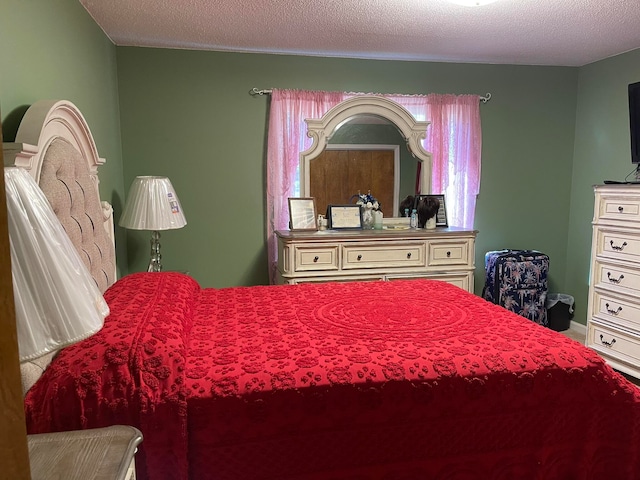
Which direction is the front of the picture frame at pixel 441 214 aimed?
toward the camera

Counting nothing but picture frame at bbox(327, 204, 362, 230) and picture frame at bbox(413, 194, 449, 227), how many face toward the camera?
2

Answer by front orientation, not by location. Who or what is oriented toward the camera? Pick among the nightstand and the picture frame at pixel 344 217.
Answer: the picture frame

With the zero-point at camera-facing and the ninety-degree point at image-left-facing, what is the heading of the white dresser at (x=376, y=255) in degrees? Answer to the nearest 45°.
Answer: approximately 0°

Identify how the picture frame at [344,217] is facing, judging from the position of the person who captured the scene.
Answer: facing the viewer

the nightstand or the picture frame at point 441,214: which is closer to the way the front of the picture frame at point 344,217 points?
the nightstand

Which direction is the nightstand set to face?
to the viewer's right

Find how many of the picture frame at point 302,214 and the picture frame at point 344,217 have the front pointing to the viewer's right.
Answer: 0

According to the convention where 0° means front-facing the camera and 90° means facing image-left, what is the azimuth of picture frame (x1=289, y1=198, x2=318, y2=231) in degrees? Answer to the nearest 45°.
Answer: approximately 0°

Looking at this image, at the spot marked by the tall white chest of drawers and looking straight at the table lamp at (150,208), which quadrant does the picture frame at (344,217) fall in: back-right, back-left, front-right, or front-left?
front-right

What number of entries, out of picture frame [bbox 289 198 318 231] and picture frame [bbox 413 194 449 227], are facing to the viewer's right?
0

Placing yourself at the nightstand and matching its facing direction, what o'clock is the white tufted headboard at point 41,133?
The white tufted headboard is roughly at 9 o'clock from the nightstand.

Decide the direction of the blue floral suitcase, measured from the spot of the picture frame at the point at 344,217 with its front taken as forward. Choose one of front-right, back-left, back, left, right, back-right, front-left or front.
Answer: left

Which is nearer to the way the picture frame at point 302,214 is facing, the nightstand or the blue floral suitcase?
the nightstand

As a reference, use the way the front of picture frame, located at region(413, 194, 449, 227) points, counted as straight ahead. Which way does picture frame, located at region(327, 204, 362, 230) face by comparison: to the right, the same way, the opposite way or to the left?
the same way

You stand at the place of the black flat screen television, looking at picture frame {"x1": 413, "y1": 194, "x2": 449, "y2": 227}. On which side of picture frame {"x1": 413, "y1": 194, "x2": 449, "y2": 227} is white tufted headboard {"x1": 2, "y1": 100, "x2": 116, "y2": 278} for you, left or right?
left
